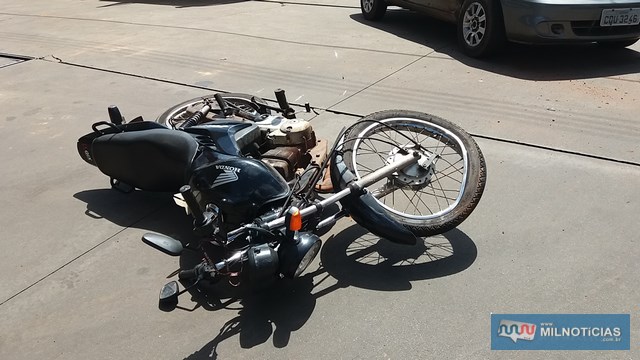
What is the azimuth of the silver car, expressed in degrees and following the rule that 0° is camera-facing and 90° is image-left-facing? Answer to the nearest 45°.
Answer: approximately 315°

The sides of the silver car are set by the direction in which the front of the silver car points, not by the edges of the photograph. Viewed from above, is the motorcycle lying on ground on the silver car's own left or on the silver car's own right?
on the silver car's own right
